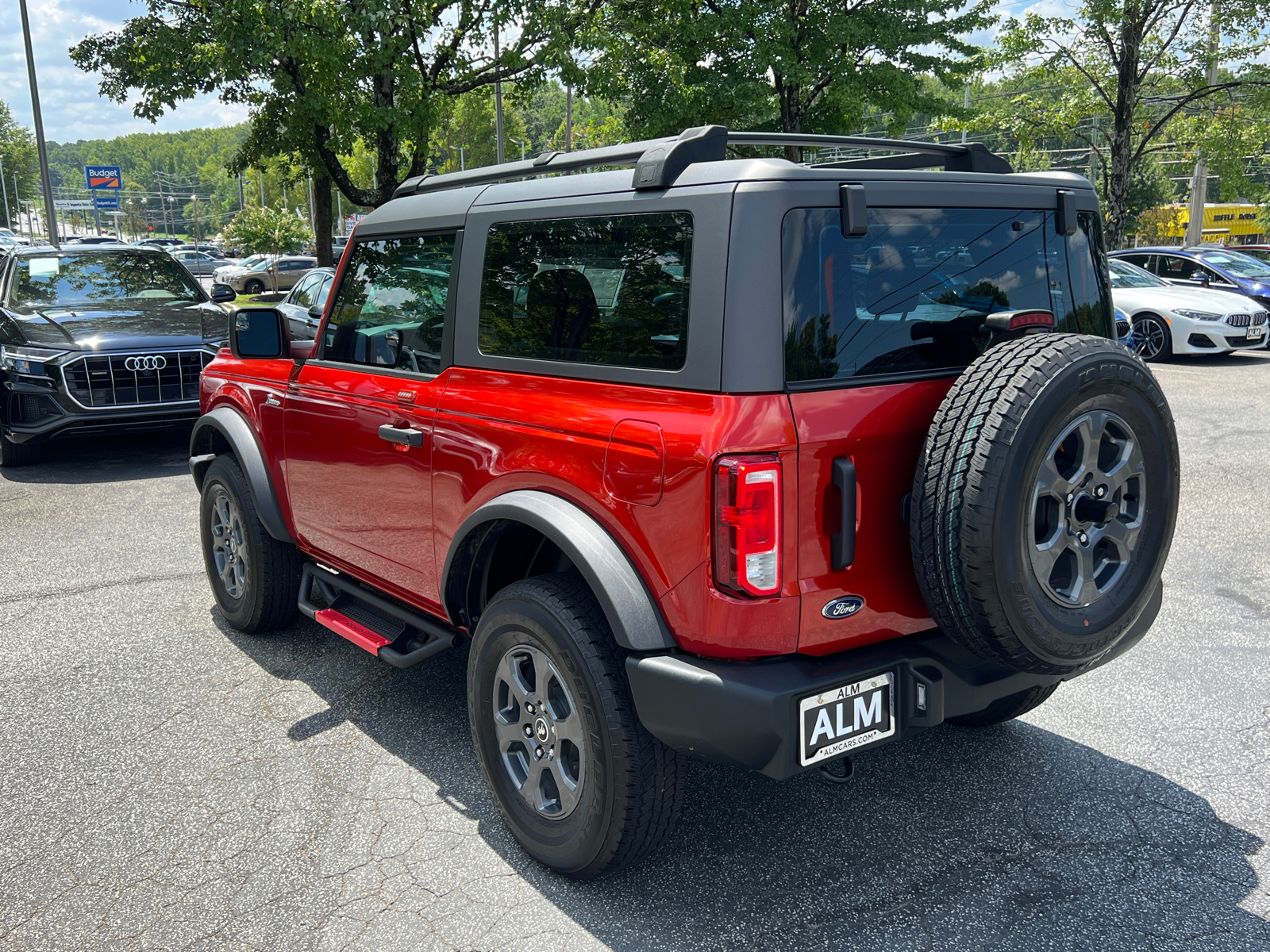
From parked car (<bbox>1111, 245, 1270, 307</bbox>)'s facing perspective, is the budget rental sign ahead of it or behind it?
behind

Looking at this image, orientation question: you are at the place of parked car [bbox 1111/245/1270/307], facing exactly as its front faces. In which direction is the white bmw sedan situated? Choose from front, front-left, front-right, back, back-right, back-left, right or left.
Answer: front-right

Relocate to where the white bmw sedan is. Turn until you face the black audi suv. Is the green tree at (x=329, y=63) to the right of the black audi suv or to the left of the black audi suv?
right

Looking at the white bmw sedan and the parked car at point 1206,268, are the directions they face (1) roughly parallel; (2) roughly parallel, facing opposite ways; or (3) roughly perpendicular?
roughly parallel

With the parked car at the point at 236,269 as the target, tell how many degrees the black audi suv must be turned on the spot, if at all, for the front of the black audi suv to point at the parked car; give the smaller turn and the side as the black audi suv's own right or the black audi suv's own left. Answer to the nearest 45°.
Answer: approximately 135° to the black audi suv's own left

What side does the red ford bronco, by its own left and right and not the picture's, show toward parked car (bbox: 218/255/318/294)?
front

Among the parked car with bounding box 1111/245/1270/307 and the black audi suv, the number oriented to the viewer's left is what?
0

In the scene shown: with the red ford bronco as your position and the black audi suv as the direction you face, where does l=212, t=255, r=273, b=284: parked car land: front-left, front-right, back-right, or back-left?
front-right

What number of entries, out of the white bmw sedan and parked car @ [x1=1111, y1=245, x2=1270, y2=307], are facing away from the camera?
0

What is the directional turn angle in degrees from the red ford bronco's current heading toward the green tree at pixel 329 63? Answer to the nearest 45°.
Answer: approximately 45° to its right

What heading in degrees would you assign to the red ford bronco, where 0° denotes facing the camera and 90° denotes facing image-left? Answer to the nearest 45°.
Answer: approximately 135°

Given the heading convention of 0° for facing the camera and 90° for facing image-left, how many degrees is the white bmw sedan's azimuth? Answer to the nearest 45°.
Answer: approximately 315°

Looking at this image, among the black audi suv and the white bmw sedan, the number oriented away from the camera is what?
0

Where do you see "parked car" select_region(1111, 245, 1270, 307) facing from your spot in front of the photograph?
facing the viewer and to the right of the viewer

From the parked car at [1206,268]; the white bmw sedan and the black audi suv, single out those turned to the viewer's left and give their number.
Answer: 0

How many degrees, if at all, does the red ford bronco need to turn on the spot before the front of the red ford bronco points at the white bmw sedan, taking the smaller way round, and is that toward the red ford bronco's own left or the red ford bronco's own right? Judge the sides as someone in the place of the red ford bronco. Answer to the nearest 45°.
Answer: approximately 90° to the red ford bronco's own right

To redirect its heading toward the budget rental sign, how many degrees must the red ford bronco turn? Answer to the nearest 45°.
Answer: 0° — it already faces it

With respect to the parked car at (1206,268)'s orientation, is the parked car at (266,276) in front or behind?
behind

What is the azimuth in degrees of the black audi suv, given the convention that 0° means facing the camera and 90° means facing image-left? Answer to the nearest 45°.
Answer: approximately 315°
